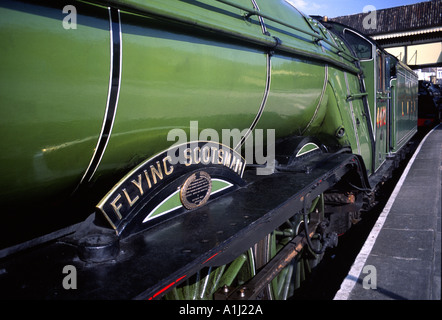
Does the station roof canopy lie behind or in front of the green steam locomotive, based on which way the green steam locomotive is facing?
behind

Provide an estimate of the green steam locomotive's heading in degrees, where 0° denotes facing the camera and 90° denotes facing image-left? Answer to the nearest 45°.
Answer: approximately 45°
